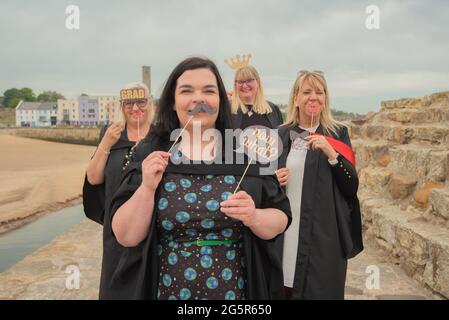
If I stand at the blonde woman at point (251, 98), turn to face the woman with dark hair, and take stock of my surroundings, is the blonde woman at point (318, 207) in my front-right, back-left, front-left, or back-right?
front-left

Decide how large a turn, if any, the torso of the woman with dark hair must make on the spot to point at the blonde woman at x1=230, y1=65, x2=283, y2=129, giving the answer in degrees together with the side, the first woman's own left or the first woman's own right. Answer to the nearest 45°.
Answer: approximately 180°

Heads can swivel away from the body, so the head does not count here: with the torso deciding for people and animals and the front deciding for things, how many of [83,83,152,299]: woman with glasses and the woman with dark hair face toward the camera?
2

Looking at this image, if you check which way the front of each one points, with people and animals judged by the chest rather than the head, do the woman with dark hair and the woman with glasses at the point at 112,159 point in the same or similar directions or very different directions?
same or similar directions

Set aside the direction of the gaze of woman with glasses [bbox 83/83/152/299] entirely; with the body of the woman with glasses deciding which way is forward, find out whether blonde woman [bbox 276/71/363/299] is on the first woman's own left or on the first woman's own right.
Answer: on the first woman's own left

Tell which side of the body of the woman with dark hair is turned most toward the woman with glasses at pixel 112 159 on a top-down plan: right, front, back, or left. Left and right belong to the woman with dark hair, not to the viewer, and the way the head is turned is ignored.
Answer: back

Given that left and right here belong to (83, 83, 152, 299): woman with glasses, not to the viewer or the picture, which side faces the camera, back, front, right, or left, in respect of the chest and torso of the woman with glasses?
front

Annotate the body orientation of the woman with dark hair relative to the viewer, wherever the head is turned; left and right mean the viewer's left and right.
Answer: facing the viewer

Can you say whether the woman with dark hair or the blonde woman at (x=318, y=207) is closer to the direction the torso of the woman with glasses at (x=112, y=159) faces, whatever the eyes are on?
the woman with dark hair

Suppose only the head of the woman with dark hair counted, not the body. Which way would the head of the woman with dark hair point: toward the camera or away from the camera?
toward the camera

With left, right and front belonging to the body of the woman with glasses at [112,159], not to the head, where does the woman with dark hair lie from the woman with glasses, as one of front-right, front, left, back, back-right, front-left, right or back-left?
front

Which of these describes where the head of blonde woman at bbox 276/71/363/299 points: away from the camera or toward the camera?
toward the camera

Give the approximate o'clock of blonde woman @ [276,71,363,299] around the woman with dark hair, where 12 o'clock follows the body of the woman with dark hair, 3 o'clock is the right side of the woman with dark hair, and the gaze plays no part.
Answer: The blonde woman is roughly at 7 o'clock from the woman with dark hair.
